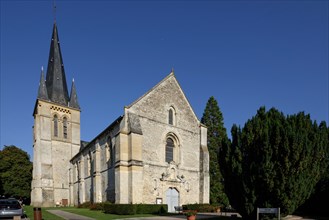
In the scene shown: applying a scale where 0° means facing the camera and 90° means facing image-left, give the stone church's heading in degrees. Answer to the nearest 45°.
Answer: approximately 315°

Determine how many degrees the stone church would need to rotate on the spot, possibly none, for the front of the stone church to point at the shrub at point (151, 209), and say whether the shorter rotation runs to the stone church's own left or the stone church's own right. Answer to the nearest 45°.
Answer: approximately 45° to the stone church's own right

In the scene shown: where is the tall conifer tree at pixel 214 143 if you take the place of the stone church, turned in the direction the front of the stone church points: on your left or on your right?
on your left
